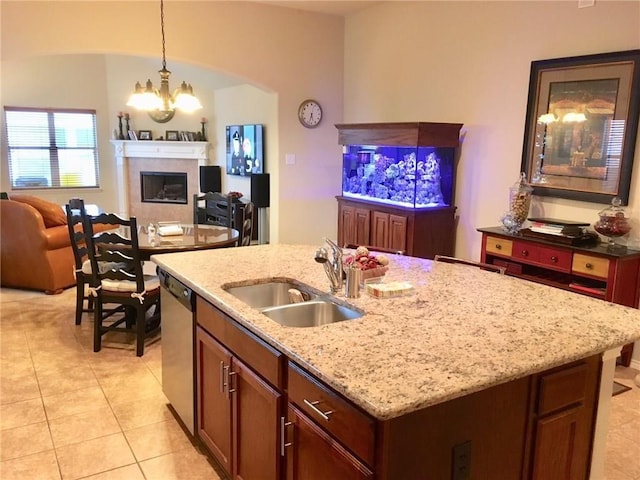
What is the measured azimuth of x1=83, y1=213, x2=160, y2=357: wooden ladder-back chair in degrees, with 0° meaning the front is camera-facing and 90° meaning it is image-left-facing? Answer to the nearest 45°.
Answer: approximately 225°

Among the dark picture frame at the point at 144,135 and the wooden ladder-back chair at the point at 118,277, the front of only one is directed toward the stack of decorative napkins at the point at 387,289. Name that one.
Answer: the dark picture frame

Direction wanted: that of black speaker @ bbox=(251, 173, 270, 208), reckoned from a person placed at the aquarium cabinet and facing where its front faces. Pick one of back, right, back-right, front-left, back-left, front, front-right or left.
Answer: right

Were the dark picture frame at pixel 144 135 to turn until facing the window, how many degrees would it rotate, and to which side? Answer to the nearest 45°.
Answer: approximately 90° to its right

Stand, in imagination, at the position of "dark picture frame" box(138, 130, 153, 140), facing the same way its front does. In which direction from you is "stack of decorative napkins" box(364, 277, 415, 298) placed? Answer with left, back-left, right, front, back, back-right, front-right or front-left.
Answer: front

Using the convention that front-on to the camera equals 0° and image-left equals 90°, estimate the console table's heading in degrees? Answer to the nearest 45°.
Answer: approximately 45°

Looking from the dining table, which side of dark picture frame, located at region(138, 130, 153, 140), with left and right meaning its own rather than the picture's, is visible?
front

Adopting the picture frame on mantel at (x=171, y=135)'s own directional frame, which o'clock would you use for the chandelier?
The chandelier is roughly at 12 o'clock from the picture frame on mantel.

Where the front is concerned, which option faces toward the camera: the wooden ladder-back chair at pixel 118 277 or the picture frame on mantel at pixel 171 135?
the picture frame on mantel

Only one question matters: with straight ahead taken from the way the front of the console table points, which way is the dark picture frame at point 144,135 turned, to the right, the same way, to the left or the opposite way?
to the left

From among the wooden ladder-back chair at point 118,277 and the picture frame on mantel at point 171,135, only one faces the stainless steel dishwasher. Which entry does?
the picture frame on mantel

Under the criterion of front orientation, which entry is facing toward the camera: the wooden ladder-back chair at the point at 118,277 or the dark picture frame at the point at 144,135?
the dark picture frame

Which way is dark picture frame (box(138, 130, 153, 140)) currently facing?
toward the camera

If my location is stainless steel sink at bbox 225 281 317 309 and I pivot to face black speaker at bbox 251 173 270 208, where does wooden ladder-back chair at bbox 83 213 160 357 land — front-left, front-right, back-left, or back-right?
front-left

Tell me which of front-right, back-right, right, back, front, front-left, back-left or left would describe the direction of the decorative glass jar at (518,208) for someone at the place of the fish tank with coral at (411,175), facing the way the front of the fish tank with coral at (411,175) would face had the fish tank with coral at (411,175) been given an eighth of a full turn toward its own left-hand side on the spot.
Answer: front-left

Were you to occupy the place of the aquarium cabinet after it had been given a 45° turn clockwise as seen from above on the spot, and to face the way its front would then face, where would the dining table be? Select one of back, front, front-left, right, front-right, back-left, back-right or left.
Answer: front-left

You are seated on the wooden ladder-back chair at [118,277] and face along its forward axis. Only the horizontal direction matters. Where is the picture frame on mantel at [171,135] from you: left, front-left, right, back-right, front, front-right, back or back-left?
front-left
